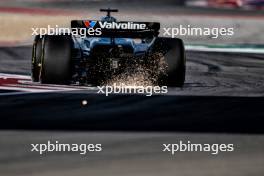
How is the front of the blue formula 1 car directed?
away from the camera
